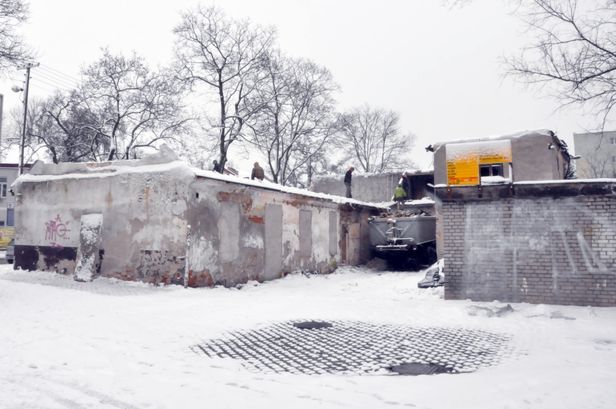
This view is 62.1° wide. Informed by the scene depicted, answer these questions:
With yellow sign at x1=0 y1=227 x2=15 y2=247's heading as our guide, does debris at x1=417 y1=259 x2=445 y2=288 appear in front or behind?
in front

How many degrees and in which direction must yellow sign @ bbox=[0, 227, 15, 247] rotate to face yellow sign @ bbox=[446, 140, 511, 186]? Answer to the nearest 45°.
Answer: approximately 45° to its left

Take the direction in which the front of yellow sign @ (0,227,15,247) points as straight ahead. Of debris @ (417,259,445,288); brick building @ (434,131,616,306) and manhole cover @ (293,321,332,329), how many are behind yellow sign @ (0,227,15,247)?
0

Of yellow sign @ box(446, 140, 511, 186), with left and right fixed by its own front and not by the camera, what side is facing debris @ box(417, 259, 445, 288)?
front

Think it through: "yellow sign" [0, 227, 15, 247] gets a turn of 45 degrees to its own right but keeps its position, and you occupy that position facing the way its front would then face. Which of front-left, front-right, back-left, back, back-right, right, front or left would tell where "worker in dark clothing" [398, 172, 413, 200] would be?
left

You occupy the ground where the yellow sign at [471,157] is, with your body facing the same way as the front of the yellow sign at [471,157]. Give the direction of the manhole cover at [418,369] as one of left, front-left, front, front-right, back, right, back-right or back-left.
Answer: front

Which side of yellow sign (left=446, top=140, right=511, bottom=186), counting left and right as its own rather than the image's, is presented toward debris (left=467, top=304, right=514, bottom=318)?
front

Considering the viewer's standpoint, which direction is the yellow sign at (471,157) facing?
facing the viewer

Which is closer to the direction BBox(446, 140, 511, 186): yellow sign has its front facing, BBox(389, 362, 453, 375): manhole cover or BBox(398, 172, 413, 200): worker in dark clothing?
the manhole cover

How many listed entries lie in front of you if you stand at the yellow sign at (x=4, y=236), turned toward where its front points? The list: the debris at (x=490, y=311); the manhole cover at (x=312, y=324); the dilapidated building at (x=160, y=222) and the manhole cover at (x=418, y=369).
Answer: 4

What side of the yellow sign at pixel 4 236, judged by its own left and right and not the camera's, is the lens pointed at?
front

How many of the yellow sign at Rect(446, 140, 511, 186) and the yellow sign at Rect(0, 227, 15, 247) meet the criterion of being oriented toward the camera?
2

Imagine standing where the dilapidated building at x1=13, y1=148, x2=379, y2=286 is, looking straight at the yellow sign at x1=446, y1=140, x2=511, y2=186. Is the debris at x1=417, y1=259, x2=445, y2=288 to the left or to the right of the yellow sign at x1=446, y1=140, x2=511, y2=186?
right

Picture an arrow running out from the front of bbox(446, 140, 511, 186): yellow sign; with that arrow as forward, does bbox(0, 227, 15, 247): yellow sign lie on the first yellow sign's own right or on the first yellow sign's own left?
on the first yellow sign's own right
